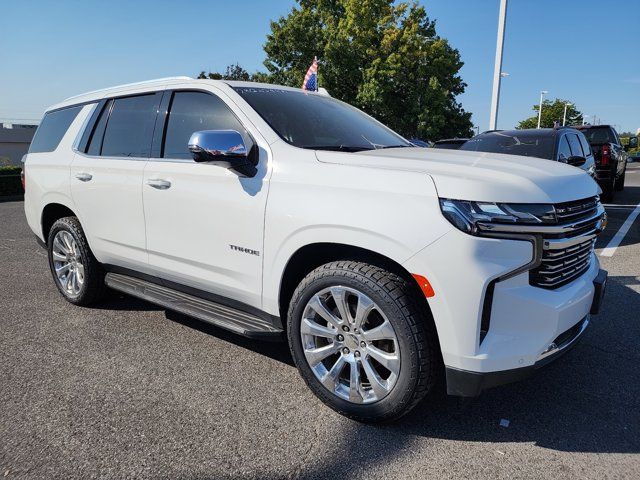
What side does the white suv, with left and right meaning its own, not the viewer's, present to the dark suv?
left

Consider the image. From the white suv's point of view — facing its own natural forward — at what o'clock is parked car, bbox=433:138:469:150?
The parked car is roughly at 8 o'clock from the white suv.

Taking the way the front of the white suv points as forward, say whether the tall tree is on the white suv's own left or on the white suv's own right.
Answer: on the white suv's own left

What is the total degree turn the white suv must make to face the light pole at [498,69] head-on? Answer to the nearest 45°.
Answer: approximately 135° to its left

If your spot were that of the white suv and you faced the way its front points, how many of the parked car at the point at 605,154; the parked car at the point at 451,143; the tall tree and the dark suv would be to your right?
0

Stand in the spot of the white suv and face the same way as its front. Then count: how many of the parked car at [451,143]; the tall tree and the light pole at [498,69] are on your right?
0

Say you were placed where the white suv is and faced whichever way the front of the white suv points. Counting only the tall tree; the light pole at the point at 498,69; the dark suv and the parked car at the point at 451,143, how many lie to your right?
0

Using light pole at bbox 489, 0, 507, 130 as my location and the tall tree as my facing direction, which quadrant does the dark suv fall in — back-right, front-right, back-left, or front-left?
back-left

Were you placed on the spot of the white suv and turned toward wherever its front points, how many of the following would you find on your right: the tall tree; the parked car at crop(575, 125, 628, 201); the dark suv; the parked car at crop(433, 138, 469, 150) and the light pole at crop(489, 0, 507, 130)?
0

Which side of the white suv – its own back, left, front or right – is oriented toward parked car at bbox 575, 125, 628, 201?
left

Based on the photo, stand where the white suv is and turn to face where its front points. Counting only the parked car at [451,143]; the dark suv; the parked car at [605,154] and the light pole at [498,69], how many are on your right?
0
